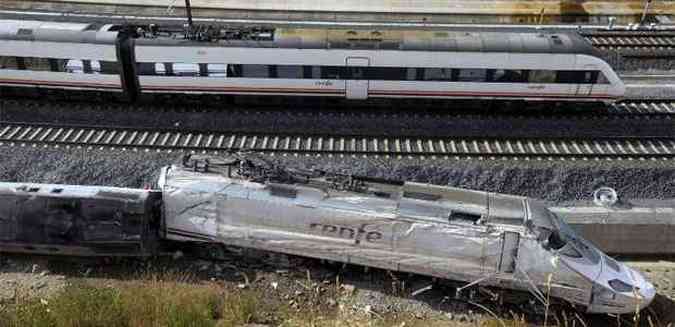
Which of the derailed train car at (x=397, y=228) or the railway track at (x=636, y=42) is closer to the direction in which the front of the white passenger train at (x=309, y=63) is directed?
the railway track

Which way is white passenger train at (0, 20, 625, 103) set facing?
to the viewer's right

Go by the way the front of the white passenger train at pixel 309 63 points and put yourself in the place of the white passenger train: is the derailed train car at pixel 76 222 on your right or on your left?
on your right

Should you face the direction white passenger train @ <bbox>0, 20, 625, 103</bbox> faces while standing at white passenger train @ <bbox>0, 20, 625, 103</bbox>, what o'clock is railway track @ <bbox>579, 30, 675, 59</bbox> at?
The railway track is roughly at 11 o'clock from the white passenger train.

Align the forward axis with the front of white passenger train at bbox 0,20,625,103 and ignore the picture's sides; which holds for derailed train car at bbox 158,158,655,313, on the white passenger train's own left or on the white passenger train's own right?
on the white passenger train's own right
